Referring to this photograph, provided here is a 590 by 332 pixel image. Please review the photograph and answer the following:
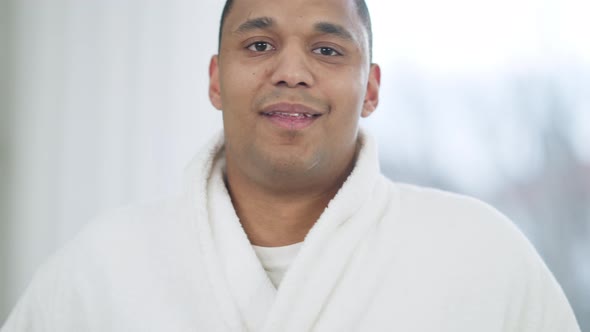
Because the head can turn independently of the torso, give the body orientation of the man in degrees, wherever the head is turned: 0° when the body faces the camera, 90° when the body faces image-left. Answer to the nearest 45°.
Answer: approximately 0°
